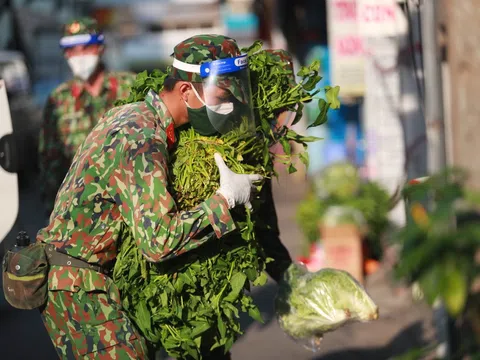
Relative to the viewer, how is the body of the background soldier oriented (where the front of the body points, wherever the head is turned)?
toward the camera

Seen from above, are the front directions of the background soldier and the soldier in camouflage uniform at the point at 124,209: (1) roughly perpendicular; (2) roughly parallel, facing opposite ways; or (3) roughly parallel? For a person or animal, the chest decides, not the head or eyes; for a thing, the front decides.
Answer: roughly perpendicular

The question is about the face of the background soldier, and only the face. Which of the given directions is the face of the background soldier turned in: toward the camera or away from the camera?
toward the camera

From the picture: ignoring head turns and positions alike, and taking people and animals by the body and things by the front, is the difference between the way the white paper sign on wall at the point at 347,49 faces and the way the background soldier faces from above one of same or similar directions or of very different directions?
same or similar directions

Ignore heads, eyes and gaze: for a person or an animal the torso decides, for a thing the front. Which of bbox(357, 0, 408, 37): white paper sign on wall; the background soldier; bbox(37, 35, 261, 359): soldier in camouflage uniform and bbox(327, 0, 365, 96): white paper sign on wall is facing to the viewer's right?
the soldier in camouflage uniform

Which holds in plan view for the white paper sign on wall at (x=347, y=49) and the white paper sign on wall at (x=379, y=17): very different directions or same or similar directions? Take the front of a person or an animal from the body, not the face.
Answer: same or similar directions

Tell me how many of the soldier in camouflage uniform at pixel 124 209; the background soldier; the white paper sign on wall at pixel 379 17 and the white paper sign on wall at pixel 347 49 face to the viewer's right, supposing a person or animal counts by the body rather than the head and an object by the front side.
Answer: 1

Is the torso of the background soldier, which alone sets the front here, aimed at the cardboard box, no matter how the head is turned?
no

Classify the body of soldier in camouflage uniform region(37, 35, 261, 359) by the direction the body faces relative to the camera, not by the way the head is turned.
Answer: to the viewer's right

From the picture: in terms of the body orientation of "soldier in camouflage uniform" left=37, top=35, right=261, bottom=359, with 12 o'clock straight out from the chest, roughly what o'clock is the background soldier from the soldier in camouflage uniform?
The background soldier is roughly at 9 o'clock from the soldier in camouflage uniform.

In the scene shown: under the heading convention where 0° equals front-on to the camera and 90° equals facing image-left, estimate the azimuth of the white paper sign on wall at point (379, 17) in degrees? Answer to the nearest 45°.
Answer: approximately 0°
